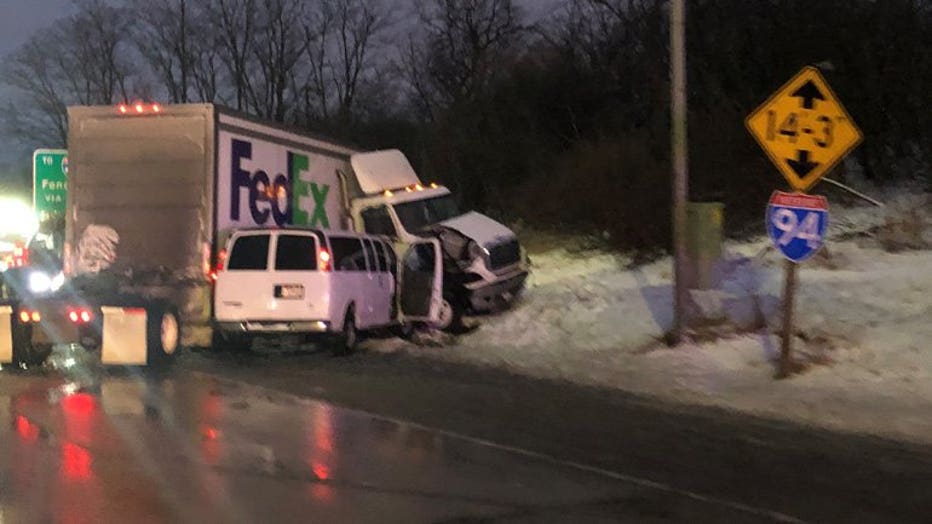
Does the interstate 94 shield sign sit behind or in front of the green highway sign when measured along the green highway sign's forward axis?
in front

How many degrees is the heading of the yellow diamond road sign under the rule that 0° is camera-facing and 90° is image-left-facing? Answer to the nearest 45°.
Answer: approximately 0°

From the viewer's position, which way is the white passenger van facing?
facing away from the viewer and to the right of the viewer

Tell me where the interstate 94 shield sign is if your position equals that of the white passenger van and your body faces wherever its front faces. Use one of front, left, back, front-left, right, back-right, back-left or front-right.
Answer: right

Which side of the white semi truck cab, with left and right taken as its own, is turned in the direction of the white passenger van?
right

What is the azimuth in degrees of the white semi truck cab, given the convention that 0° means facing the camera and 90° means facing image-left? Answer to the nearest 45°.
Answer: approximately 315°

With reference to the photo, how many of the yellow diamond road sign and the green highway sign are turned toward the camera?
2

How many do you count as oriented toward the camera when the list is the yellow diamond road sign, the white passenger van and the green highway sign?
2

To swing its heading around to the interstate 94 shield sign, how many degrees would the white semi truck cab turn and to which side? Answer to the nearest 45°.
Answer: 0° — it already faces it

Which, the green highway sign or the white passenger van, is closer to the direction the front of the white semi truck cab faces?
the white passenger van

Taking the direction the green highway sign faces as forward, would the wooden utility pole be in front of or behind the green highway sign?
in front
